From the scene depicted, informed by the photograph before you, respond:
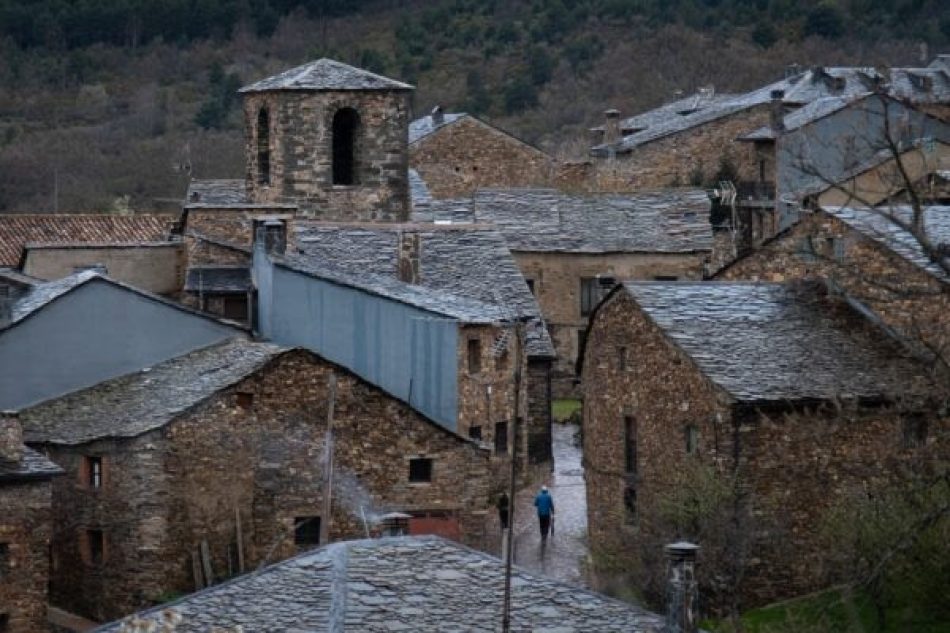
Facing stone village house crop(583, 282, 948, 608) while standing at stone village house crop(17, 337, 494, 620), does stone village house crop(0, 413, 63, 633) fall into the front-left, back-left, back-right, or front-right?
back-right

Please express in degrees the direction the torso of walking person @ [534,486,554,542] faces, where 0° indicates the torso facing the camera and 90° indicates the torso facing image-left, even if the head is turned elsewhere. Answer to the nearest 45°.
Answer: approximately 180°

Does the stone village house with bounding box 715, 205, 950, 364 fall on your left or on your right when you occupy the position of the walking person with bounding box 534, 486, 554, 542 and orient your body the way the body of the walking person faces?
on your right

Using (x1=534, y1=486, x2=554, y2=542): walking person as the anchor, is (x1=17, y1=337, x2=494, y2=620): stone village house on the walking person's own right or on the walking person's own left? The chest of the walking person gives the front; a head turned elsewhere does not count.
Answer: on the walking person's own left

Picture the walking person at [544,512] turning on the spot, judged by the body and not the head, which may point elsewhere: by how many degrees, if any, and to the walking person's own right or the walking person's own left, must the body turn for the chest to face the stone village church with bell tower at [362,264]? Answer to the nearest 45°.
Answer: approximately 45° to the walking person's own left
